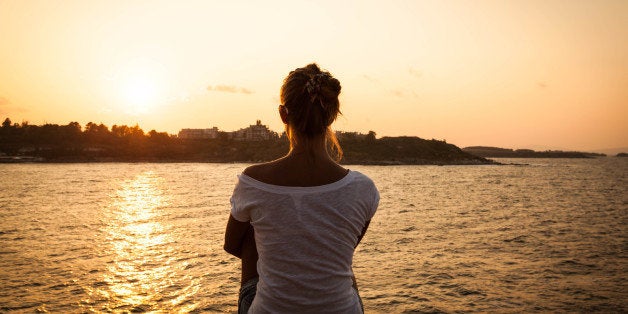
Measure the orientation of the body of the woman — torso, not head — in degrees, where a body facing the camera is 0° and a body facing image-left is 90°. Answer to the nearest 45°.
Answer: approximately 180°
